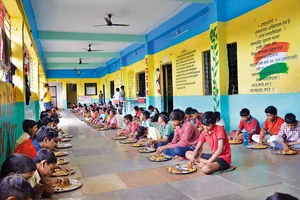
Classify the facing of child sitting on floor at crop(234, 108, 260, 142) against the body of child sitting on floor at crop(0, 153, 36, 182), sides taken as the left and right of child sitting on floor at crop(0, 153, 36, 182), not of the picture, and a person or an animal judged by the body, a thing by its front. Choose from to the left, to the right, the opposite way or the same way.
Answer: the opposite way

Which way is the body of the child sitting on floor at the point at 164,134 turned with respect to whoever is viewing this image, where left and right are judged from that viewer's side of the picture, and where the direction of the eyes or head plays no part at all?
facing to the left of the viewer

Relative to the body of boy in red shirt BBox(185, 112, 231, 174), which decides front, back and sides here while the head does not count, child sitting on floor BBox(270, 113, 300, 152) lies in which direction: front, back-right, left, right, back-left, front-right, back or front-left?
back

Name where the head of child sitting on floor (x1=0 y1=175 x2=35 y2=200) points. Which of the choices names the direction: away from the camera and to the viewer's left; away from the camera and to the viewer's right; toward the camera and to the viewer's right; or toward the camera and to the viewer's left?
away from the camera and to the viewer's right

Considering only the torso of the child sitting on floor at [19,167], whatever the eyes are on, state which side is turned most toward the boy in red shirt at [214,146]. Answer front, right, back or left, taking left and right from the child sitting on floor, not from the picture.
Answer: front

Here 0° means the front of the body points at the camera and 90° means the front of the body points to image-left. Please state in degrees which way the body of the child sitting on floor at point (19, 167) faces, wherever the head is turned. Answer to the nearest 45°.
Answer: approximately 270°

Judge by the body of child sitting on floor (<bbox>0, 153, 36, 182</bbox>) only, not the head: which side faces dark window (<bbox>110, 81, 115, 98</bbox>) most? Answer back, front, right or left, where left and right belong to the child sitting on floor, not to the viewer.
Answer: left

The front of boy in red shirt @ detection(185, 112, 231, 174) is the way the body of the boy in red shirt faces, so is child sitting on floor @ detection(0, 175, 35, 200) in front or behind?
in front

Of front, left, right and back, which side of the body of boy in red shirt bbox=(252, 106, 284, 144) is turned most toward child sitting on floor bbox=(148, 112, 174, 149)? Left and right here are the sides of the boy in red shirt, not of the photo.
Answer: front

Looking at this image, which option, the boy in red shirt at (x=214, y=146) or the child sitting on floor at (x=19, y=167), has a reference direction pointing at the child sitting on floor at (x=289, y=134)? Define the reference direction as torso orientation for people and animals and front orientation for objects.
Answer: the child sitting on floor at (x=19, y=167)

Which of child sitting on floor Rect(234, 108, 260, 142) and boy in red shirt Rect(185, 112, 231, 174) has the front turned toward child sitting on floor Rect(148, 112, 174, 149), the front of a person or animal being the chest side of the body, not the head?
child sitting on floor Rect(234, 108, 260, 142)

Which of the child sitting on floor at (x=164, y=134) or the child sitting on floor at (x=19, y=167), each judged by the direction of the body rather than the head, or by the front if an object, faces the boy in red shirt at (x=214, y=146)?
the child sitting on floor at (x=19, y=167)
